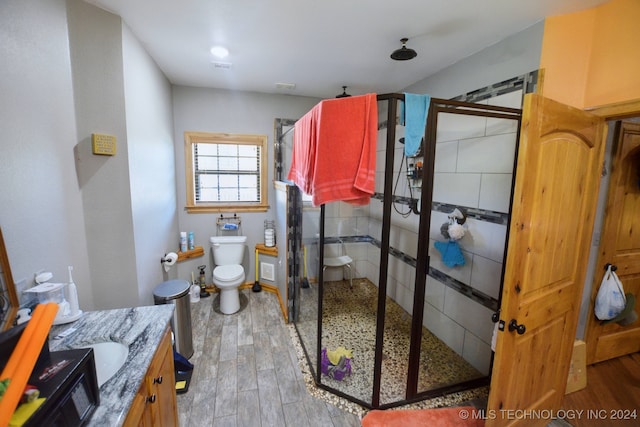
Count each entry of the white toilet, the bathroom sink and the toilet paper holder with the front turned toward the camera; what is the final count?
1

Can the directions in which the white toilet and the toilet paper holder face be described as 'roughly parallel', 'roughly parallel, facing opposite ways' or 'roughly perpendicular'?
roughly perpendicular

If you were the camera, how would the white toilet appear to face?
facing the viewer

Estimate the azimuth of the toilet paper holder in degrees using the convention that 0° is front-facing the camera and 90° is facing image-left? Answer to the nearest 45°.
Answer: approximately 270°

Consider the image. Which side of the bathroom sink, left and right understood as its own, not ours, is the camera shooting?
right

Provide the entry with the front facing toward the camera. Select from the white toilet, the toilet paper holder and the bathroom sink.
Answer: the white toilet

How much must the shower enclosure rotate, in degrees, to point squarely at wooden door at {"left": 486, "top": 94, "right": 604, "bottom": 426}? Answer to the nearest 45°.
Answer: approximately 90° to its left

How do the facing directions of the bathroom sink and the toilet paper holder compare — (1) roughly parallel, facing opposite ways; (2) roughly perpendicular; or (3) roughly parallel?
roughly parallel

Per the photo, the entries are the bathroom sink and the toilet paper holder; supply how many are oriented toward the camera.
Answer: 0

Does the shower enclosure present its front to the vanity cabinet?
yes

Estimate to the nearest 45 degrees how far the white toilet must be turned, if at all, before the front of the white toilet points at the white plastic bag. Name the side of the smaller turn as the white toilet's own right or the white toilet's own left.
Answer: approximately 45° to the white toilet's own left

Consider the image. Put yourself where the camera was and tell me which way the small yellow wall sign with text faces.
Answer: facing the viewer and to the right of the viewer

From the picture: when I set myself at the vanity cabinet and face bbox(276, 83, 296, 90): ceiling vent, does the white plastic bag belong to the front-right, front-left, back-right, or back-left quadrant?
front-right
